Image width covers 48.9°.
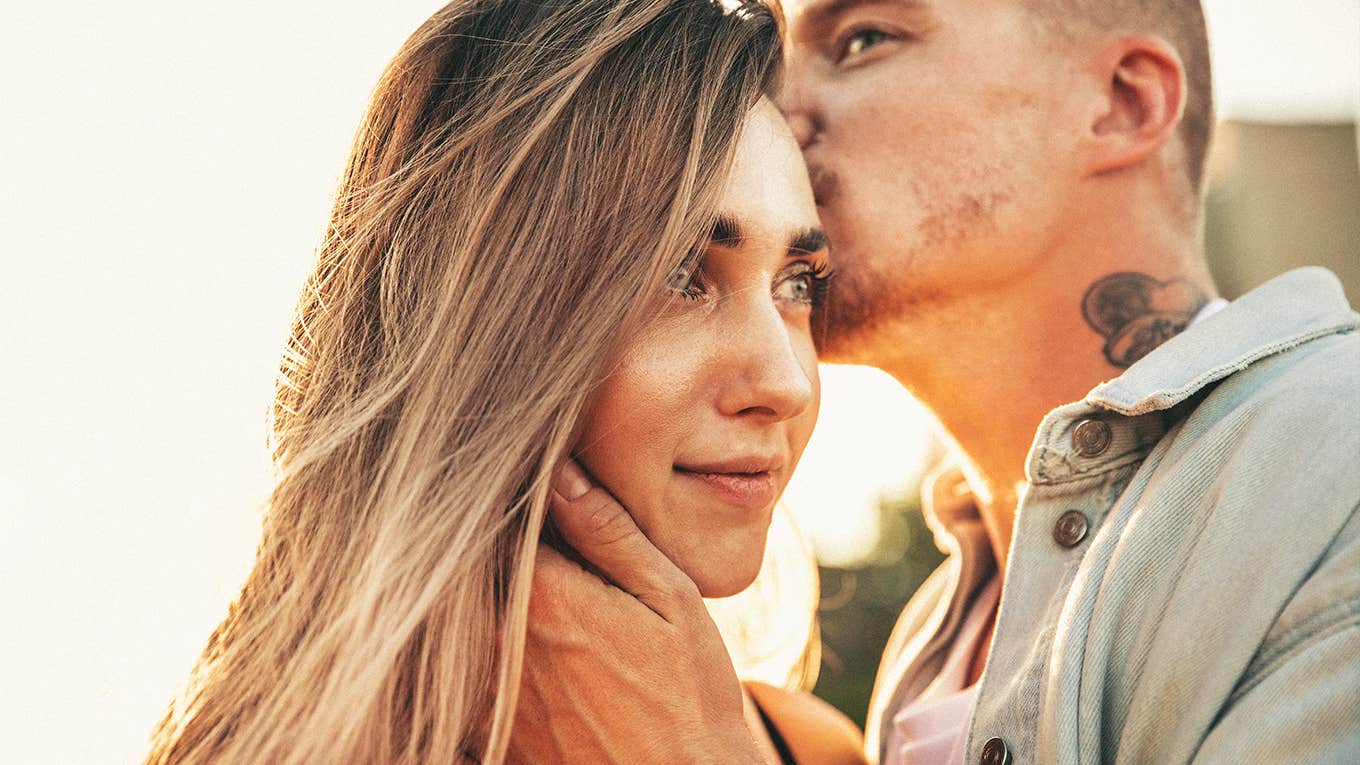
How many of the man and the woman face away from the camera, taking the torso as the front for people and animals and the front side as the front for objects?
0

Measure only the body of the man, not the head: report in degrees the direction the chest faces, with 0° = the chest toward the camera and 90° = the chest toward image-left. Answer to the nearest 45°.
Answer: approximately 45°

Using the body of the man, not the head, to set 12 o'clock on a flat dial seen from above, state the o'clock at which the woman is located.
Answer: The woman is roughly at 1 o'clock from the man.
